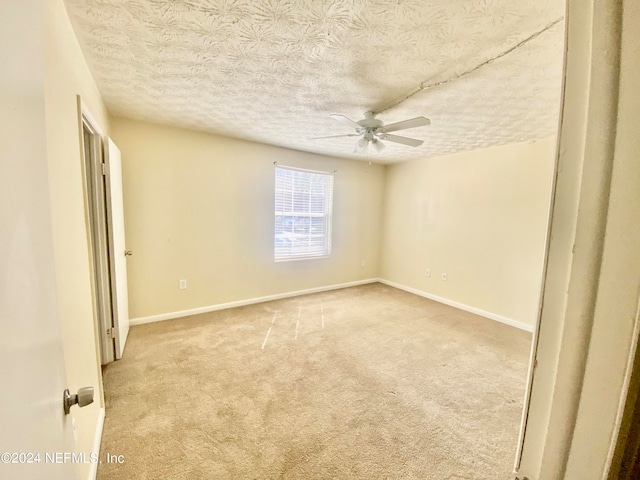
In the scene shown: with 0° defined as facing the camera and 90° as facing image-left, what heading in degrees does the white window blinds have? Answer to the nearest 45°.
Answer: approximately 315°

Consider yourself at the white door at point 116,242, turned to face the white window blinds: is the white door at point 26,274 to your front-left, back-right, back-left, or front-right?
back-right

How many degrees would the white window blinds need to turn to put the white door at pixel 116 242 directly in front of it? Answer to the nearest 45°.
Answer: approximately 90° to its right

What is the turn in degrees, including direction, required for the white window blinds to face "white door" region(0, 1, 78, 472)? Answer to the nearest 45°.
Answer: approximately 45° to its right
